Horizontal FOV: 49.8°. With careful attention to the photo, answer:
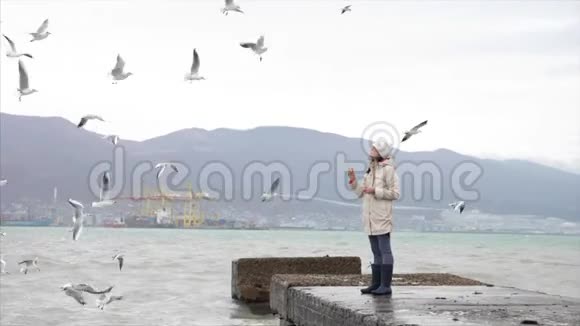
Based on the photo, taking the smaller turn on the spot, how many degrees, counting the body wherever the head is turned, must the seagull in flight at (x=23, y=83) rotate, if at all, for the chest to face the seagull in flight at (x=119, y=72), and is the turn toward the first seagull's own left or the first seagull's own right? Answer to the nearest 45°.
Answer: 0° — it already faces it

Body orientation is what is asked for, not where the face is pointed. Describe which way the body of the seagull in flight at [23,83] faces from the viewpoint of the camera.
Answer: to the viewer's right
